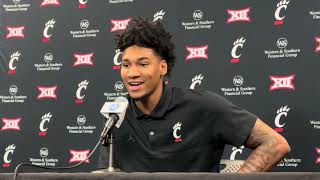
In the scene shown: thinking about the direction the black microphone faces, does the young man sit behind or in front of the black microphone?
in front

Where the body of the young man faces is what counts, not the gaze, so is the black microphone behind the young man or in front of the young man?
in front

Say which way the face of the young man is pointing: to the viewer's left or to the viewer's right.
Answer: to the viewer's left

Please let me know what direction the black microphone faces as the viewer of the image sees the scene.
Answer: facing away from the viewer and to the right of the viewer

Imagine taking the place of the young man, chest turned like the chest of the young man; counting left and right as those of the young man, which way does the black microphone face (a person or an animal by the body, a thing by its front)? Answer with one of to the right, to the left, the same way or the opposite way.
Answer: the opposite way
